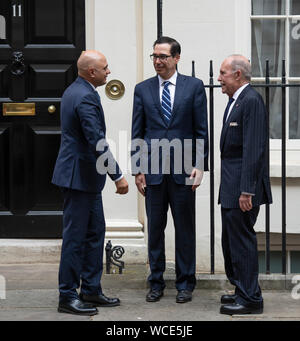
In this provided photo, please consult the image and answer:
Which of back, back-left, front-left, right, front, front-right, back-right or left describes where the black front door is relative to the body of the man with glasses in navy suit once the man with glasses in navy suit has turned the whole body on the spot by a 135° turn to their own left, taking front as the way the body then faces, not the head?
left

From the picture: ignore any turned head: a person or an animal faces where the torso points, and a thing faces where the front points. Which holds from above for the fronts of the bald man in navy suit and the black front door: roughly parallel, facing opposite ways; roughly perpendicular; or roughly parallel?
roughly perpendicular

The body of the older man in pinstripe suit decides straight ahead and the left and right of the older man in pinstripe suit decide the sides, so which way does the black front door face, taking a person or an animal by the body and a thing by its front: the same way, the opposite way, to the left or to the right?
to the left

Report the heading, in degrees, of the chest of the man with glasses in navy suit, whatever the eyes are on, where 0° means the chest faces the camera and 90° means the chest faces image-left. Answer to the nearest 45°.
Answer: approximately 0°

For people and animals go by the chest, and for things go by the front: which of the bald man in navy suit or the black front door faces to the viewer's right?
the bald man in navy suit

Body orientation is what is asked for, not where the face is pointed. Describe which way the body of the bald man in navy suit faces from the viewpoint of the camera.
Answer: to the viewer's right

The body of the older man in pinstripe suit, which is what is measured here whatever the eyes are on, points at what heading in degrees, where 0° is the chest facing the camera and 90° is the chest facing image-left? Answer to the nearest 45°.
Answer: approximately 90°
